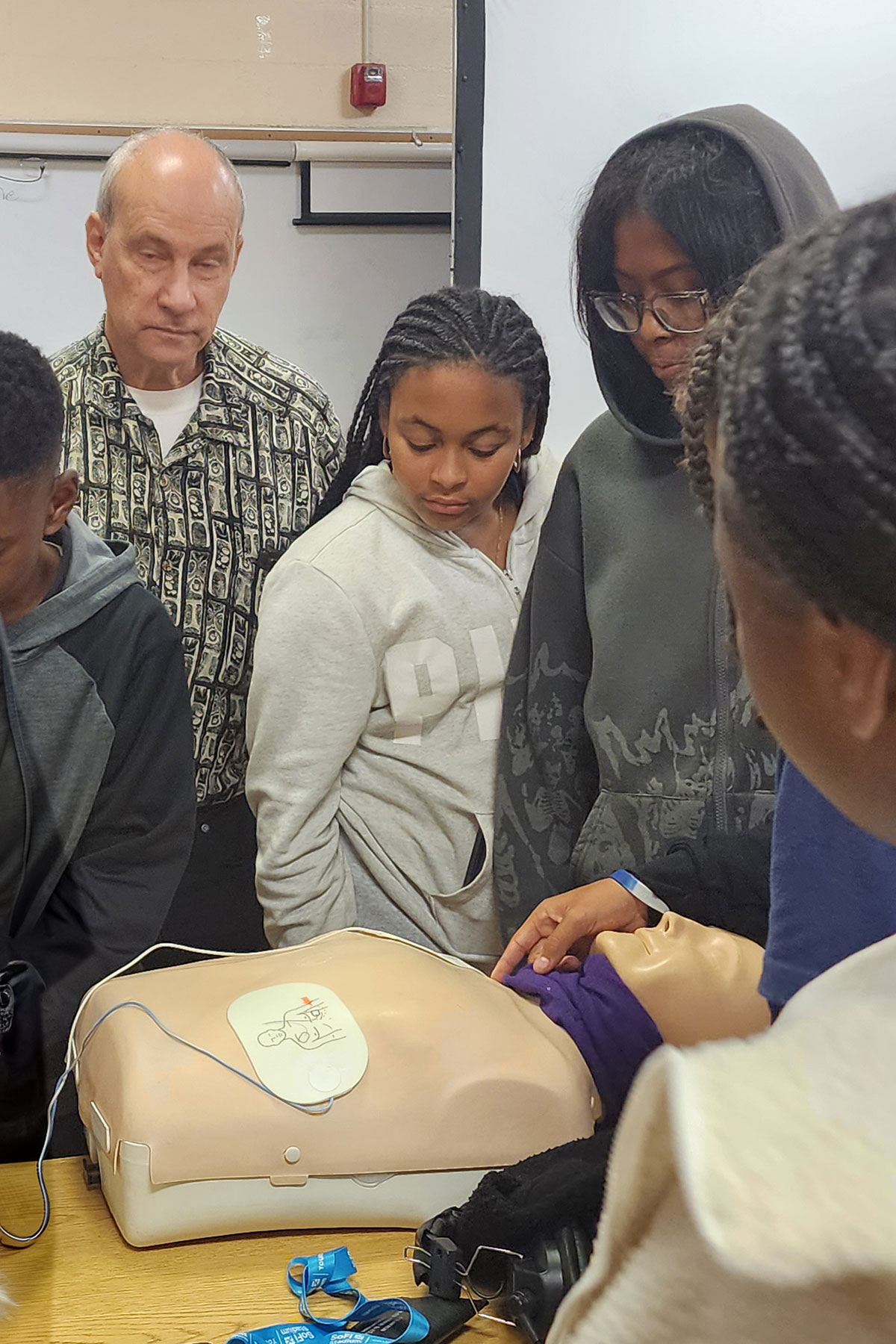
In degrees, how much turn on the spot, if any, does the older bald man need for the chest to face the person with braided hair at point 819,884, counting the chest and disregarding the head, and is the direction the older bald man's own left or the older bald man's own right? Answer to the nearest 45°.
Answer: approximately 45° to the older bald man's own left

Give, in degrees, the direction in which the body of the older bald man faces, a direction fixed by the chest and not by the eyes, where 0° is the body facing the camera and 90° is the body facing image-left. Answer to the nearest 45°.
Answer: approximately 0°

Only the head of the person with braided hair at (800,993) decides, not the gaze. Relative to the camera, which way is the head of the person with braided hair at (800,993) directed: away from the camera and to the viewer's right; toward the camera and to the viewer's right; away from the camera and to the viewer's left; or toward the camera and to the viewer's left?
away from the camera and to the viewer's left

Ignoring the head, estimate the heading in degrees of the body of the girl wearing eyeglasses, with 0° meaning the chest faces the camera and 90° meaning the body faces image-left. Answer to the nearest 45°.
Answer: approximately 315°

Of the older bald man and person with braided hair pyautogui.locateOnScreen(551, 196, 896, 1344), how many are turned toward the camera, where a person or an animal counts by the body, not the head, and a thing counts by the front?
1
